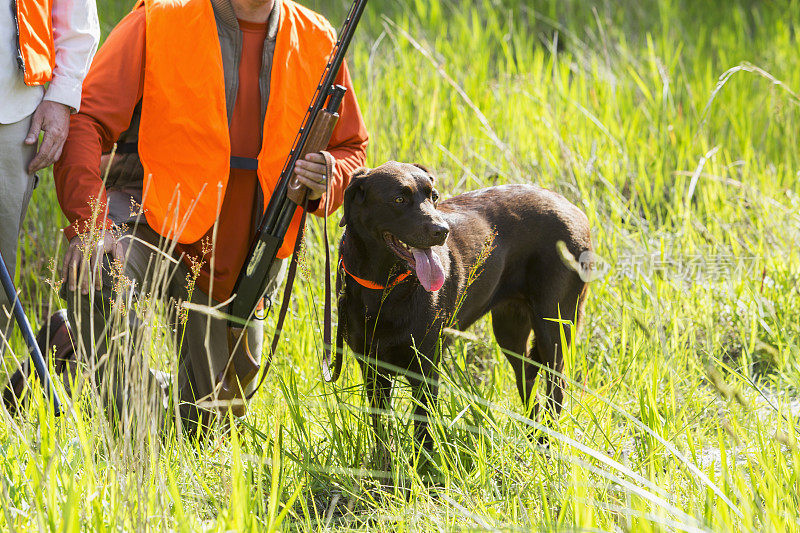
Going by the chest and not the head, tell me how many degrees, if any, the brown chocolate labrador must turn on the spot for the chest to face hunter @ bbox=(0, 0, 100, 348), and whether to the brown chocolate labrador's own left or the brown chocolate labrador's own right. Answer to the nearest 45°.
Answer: approximately 45° to the brown chocolate labrador's own right

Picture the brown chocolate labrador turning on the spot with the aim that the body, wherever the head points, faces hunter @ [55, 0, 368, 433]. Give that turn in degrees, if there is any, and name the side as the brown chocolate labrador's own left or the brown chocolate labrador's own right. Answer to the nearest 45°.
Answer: approximately 45° to the brown chocolate labrador's own right

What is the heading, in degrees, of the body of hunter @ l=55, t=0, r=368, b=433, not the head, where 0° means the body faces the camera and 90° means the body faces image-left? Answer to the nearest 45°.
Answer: approximately 0°

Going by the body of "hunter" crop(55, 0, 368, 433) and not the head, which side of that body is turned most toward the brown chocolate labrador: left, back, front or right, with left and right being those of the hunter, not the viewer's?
left

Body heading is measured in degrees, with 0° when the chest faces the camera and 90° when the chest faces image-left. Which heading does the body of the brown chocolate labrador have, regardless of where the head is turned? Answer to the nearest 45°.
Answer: approximately 45°
